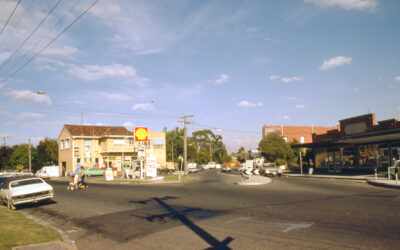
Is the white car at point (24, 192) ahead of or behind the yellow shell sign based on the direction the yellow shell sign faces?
ahead

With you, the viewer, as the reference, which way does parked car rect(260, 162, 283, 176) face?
facing the viewer and to the right of the viewer

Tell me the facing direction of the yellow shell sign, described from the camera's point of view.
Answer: facing the viewer

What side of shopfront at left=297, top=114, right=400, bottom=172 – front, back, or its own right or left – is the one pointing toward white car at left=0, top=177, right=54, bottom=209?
front

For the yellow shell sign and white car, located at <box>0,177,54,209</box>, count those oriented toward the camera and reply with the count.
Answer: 1

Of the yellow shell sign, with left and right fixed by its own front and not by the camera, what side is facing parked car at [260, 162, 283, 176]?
left

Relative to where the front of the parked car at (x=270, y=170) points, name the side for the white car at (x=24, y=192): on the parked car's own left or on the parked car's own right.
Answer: on the parked car's own right

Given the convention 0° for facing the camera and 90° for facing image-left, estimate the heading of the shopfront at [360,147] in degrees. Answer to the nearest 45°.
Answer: approximately 45°
